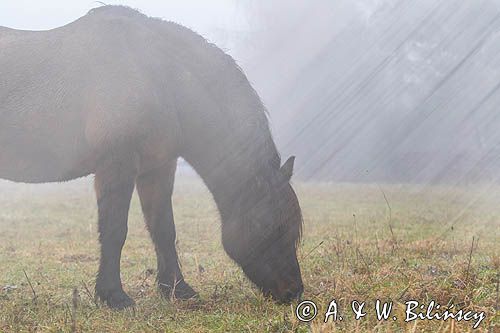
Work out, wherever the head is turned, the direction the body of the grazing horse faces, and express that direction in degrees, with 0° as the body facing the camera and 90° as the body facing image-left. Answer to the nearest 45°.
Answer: approximately 270°
